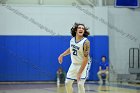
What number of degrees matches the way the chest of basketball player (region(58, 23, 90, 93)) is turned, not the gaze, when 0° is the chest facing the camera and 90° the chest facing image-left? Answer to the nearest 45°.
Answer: approximately 45°
